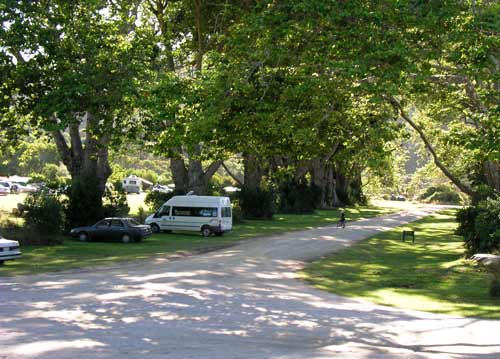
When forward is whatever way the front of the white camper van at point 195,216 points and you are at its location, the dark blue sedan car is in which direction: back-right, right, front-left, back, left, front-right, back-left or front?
left

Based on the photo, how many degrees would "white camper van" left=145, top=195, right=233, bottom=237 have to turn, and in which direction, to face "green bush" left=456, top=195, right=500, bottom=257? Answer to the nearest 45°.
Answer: approximately 180°

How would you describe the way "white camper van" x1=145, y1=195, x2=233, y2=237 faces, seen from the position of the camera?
facing away from the viewer and to the left of the viewer

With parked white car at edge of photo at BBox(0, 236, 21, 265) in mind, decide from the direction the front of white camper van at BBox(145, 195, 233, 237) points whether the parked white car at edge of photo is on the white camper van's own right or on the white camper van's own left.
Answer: on the white camper van's own left

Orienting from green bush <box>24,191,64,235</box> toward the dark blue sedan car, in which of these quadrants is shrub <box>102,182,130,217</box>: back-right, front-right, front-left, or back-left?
front-left
